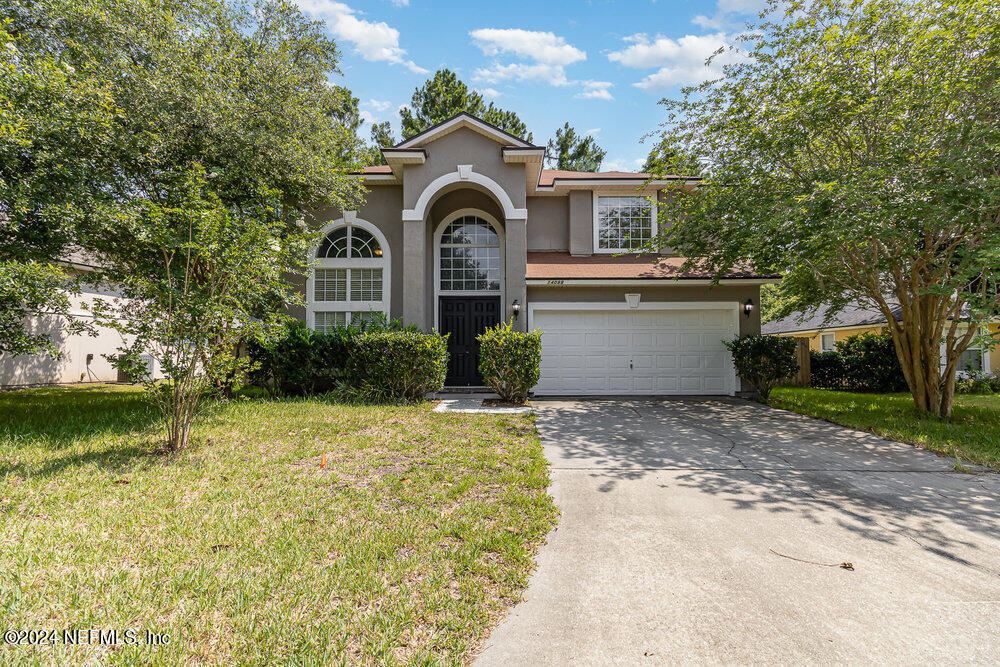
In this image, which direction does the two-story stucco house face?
toward the camera

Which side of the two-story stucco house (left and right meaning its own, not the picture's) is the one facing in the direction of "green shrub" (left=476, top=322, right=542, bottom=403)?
front

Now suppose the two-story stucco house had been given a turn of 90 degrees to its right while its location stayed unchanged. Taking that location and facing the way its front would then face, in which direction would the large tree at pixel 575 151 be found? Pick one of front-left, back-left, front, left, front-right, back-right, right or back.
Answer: right

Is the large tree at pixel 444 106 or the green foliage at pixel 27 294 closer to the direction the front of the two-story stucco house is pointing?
the green foliage

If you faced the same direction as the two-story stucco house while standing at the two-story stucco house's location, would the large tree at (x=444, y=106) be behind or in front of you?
behind

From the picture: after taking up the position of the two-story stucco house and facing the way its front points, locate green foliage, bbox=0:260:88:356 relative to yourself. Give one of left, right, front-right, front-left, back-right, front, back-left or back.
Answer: front-right

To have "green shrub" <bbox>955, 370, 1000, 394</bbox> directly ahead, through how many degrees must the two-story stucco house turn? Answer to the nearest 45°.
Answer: approximately 90° to its left

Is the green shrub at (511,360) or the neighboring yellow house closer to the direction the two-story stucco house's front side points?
the green shrub

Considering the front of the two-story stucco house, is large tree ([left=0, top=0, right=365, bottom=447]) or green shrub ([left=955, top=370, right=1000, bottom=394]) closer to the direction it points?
the large tree

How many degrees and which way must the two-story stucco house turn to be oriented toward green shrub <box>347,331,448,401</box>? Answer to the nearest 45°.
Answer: approximately 45° to its right
